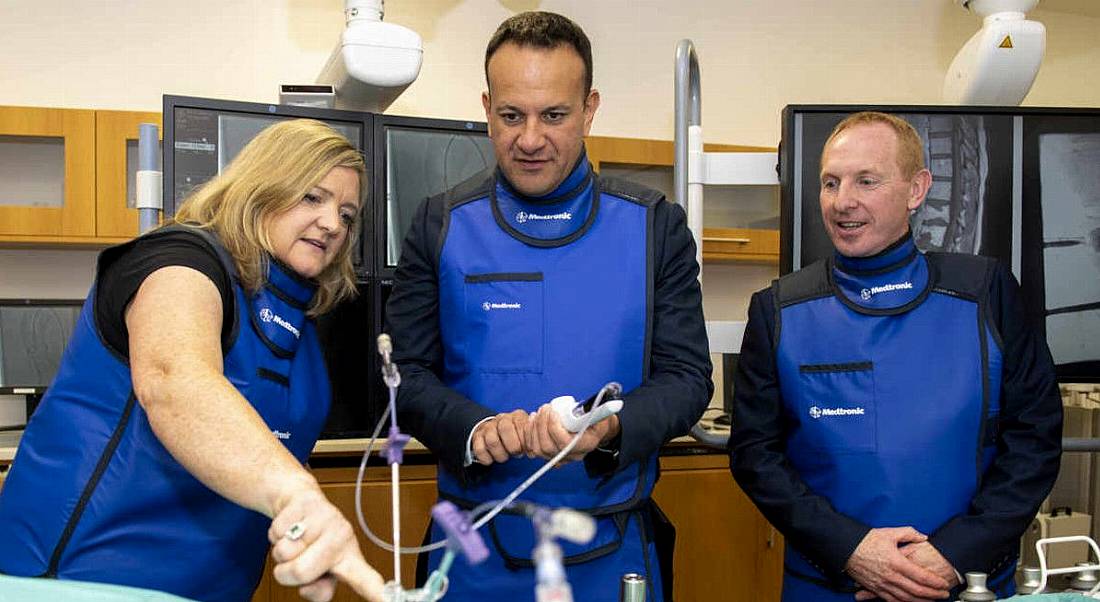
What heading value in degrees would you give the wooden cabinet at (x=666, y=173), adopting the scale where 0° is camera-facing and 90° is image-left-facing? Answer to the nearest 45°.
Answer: approximately 0°

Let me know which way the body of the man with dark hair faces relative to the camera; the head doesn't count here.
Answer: toward the camera

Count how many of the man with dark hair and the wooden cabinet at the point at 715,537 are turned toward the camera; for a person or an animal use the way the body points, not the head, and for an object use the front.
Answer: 2

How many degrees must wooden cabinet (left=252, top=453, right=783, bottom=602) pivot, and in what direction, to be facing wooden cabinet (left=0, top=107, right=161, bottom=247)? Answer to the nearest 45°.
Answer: approximately 90° to its right

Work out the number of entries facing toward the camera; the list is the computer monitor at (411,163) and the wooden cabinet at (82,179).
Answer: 2

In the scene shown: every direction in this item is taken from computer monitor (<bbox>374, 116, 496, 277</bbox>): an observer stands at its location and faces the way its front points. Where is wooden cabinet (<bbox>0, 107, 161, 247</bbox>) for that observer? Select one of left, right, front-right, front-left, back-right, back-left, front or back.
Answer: back-right

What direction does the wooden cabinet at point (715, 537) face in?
toward the camera

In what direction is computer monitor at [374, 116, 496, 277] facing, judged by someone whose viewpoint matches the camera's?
facing the viewer

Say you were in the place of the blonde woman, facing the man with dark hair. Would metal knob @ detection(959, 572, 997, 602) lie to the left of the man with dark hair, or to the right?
right

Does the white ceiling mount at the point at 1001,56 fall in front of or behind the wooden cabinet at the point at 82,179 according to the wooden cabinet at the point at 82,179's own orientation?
in front

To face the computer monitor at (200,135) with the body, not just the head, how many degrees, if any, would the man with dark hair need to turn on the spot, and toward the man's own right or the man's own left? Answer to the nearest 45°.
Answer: approximately 135° to the man's own right

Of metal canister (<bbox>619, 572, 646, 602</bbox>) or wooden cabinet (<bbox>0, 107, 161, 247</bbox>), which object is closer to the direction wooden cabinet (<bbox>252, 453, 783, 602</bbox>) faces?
the metal canister

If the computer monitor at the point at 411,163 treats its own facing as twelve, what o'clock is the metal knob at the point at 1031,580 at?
The metal knob is roughly at 11 o'clock from the computer monitor.

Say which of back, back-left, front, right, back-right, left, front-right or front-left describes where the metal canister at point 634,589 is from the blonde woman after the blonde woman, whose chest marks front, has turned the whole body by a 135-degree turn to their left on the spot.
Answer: back-right
